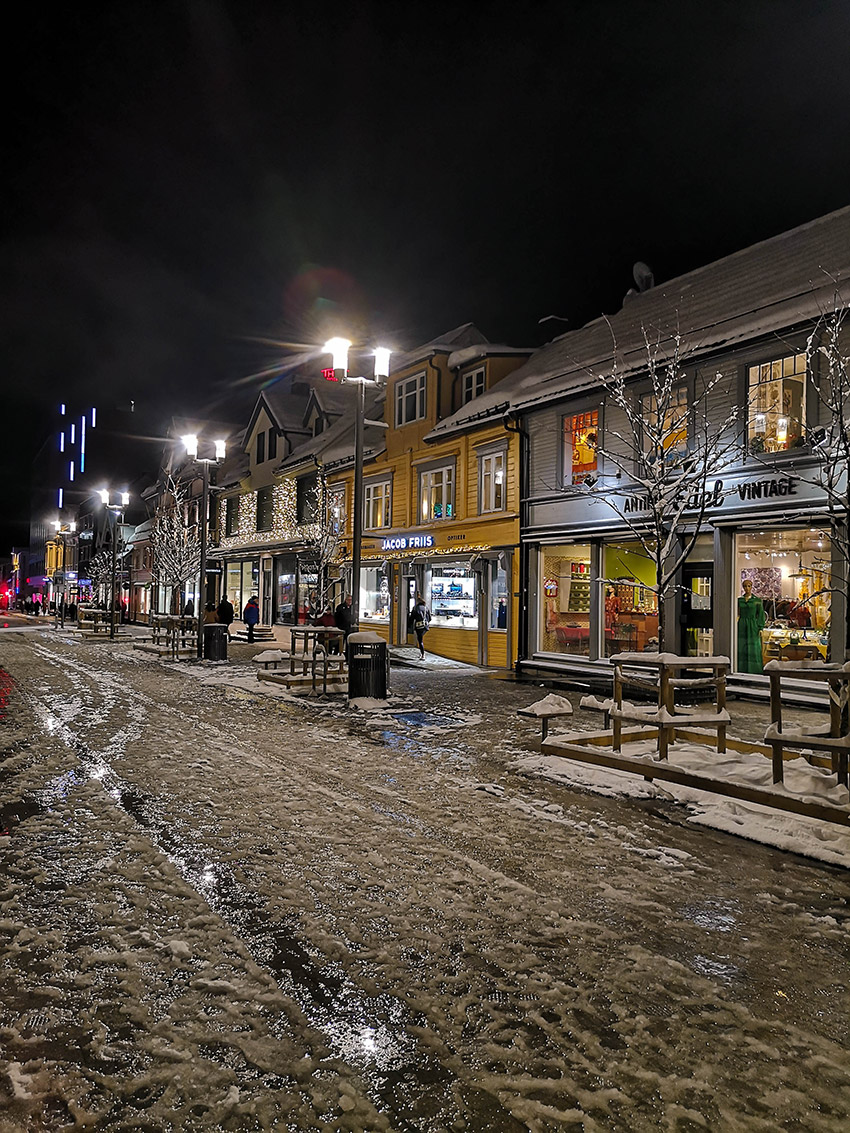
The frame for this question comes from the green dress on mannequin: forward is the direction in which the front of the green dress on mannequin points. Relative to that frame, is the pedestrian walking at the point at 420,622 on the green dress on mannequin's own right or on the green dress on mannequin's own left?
on the green dress on mannequin's own right

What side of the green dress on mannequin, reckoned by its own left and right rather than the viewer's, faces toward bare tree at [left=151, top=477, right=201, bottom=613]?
right

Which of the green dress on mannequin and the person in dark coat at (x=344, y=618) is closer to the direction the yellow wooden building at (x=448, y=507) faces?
the person in dark coat

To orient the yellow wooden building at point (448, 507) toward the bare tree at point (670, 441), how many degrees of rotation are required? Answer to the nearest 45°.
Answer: approximately 90° to its left

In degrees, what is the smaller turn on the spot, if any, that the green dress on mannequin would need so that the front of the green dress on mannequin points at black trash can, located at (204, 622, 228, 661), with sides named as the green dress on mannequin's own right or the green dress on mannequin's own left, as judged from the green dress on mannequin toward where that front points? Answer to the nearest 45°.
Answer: approximately 45° to the green dress on mannequin's own right

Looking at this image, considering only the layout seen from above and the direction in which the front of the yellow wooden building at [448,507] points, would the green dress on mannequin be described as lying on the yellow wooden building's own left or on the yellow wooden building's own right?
on the yellow wooden building's own left

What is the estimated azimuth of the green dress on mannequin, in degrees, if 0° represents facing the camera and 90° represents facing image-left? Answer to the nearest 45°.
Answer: approximately 45°

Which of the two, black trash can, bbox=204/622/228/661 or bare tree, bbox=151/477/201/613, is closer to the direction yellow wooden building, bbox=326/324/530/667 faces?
the black trash can
